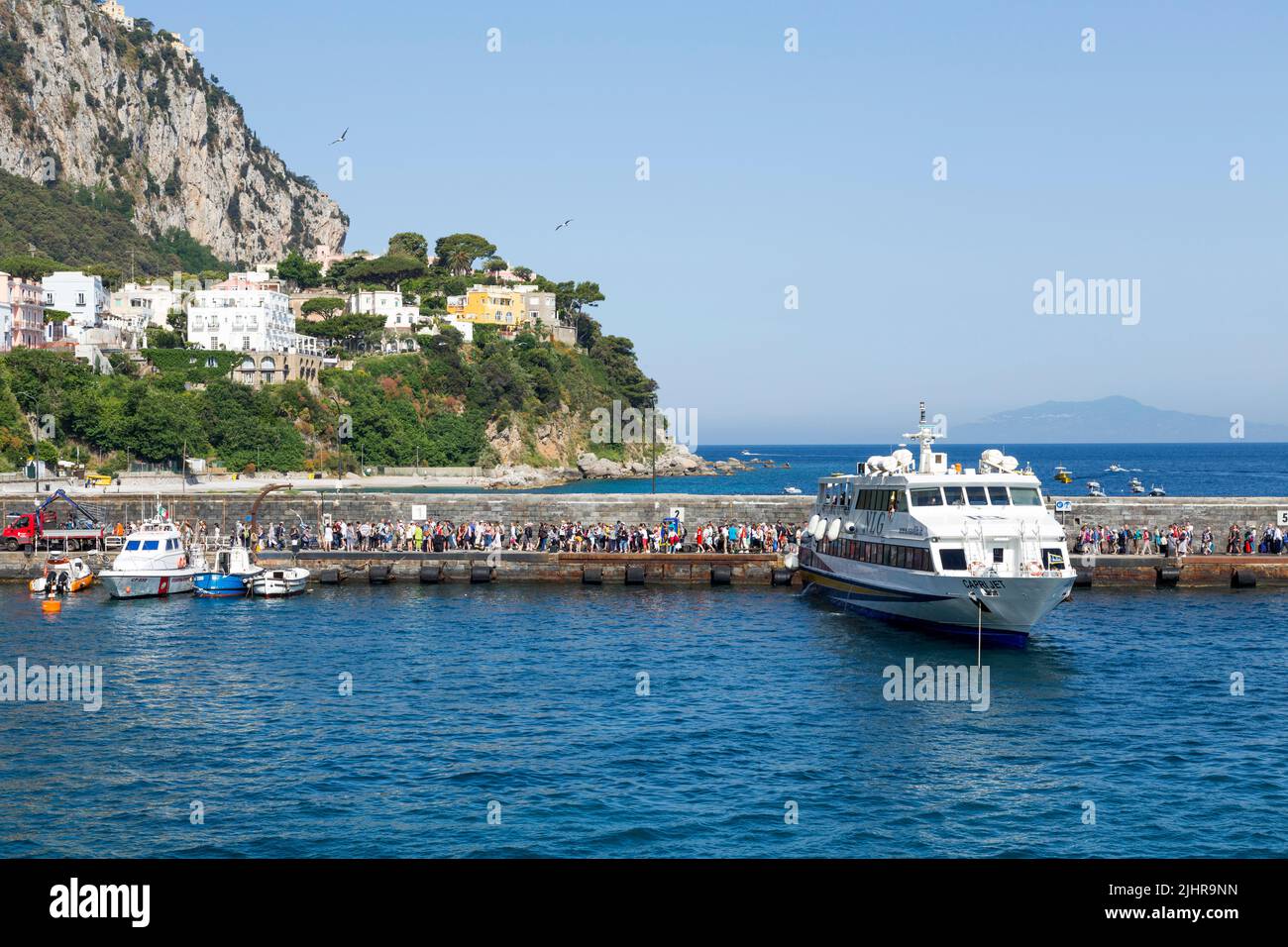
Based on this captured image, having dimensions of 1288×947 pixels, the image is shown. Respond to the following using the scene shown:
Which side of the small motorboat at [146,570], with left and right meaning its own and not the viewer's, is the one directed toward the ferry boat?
left

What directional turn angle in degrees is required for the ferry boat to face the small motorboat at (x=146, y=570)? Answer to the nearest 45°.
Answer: approximately 135° to its right

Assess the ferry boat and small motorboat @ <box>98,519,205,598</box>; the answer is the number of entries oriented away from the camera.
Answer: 0

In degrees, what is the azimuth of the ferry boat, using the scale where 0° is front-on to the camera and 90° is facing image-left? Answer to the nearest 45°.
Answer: approximately 315°

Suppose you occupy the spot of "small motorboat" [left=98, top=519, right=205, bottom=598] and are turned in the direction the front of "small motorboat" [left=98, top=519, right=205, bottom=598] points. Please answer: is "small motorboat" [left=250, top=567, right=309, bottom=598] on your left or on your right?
on your left
